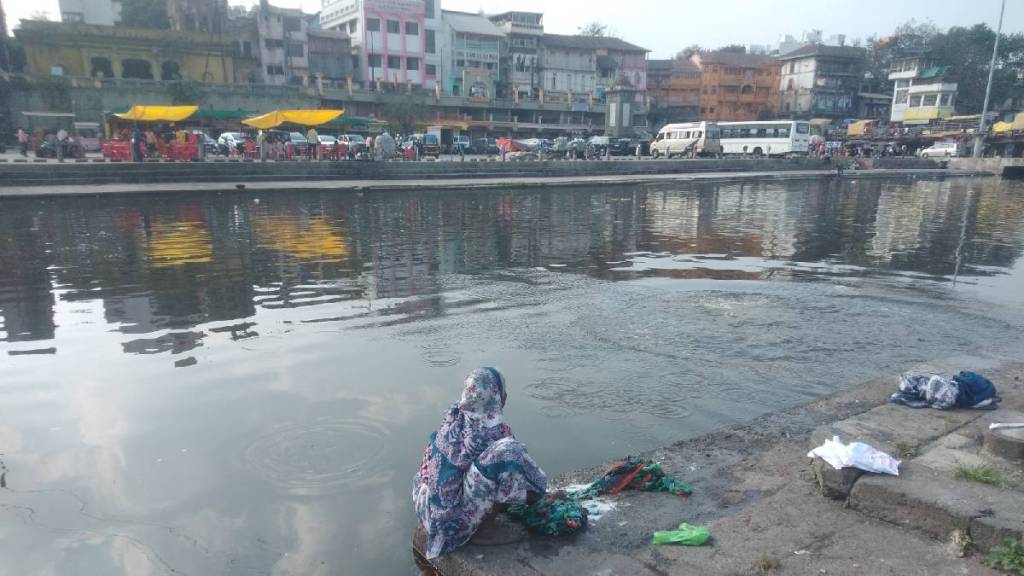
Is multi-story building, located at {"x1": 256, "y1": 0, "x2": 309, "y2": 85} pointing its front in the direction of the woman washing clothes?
yes

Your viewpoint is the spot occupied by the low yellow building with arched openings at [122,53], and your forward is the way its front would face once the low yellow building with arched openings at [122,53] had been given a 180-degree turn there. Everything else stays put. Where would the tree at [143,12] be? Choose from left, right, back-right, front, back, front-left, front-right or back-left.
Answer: front

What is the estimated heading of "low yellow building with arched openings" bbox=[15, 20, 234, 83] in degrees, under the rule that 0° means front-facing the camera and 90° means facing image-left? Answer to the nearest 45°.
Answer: approximately 0°

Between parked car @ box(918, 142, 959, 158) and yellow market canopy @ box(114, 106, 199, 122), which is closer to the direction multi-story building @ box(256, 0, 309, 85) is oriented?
the yellow market canopy

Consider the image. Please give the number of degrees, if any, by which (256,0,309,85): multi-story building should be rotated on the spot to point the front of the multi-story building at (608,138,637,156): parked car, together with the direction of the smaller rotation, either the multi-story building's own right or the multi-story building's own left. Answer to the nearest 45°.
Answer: approximately 45° to the multi-story building's own left

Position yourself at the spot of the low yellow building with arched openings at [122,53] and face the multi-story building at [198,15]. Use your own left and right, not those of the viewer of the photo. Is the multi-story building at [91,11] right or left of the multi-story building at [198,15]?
left

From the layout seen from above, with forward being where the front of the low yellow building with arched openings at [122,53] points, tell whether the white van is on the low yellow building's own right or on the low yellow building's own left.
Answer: on the low yellow building's own left
